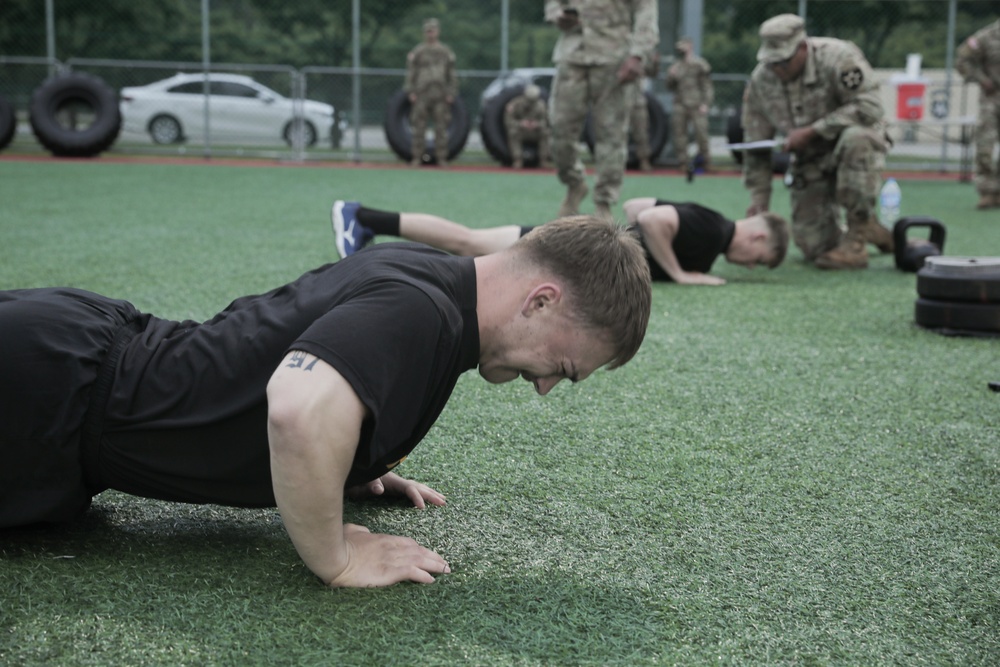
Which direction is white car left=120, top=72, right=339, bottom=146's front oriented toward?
to the viewer's right

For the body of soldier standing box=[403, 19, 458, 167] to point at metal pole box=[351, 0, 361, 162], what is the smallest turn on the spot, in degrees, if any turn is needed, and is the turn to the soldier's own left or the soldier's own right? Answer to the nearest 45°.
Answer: approximately 135° to the soldier's own right

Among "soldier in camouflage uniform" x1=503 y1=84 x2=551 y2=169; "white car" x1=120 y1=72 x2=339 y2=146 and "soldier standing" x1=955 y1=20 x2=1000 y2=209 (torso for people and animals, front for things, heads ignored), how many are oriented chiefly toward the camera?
2

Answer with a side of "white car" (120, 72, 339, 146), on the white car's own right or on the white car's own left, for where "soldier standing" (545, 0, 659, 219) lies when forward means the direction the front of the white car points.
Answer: on the white car's own right

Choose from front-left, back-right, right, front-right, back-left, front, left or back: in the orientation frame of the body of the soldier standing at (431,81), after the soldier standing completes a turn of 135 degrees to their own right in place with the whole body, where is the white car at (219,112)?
front

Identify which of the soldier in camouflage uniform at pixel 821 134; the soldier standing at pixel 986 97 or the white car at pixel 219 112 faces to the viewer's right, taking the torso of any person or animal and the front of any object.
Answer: the white car
